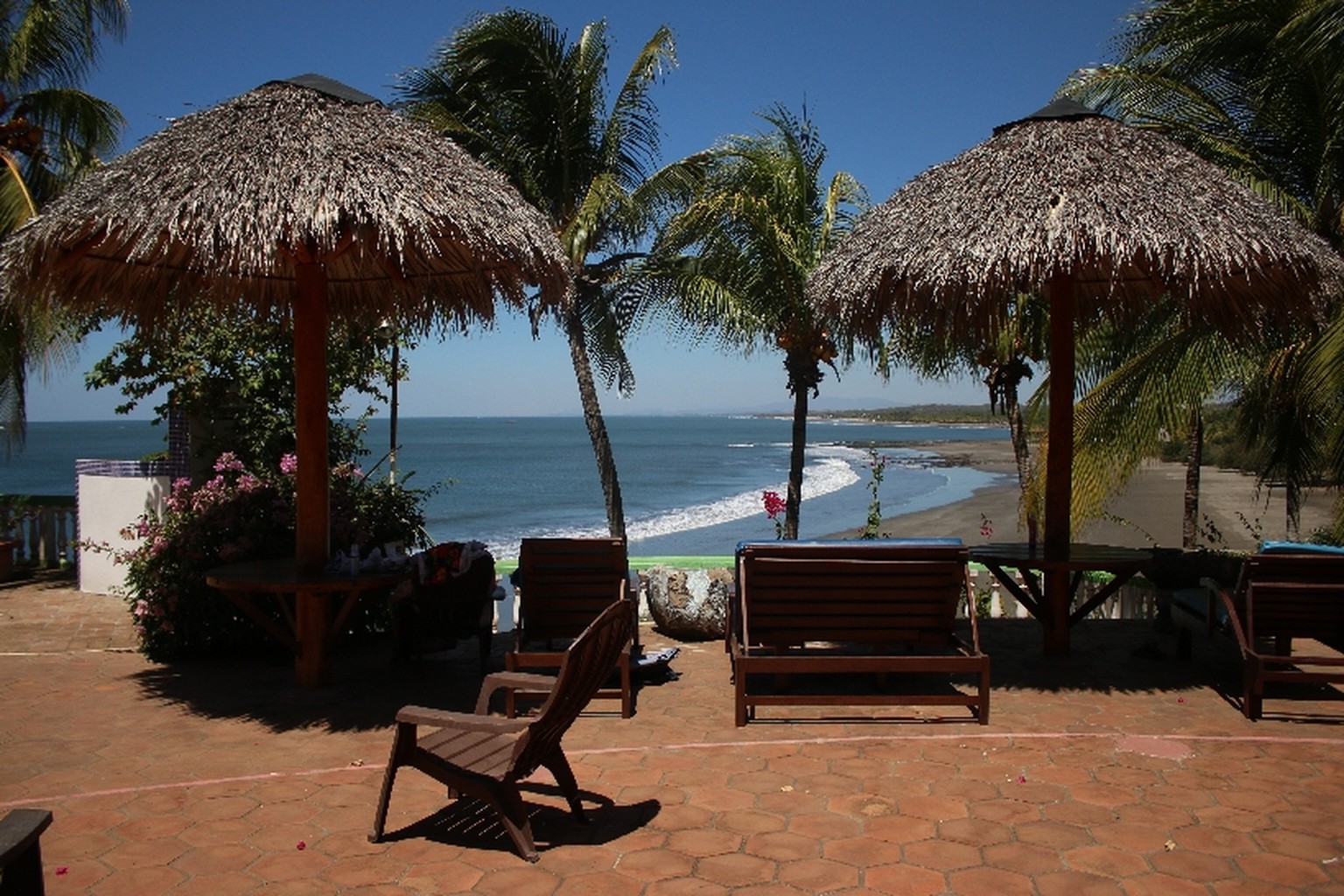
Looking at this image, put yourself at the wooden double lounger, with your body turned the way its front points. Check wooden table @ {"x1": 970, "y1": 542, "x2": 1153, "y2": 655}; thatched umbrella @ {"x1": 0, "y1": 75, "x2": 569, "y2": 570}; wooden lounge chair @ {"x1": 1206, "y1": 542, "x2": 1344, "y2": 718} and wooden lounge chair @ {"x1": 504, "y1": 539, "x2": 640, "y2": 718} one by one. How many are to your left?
2

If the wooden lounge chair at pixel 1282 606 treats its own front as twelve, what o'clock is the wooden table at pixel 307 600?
The wooden table is roughly at 8 o'clock from the wooden lounge chair.

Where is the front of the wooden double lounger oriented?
away from the camera

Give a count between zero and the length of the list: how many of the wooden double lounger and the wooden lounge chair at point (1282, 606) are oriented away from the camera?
2

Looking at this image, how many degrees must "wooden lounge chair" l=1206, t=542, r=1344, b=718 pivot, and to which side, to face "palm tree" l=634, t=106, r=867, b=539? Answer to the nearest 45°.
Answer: approximately 45° to its left

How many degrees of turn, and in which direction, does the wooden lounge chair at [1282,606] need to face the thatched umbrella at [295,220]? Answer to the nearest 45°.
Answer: approximately 135° to its left

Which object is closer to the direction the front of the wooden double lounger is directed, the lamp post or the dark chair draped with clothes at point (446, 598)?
the lamp post

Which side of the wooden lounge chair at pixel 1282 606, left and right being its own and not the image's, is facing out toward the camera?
back

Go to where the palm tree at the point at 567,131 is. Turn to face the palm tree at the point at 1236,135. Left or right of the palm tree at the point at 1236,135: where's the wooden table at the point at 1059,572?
right
